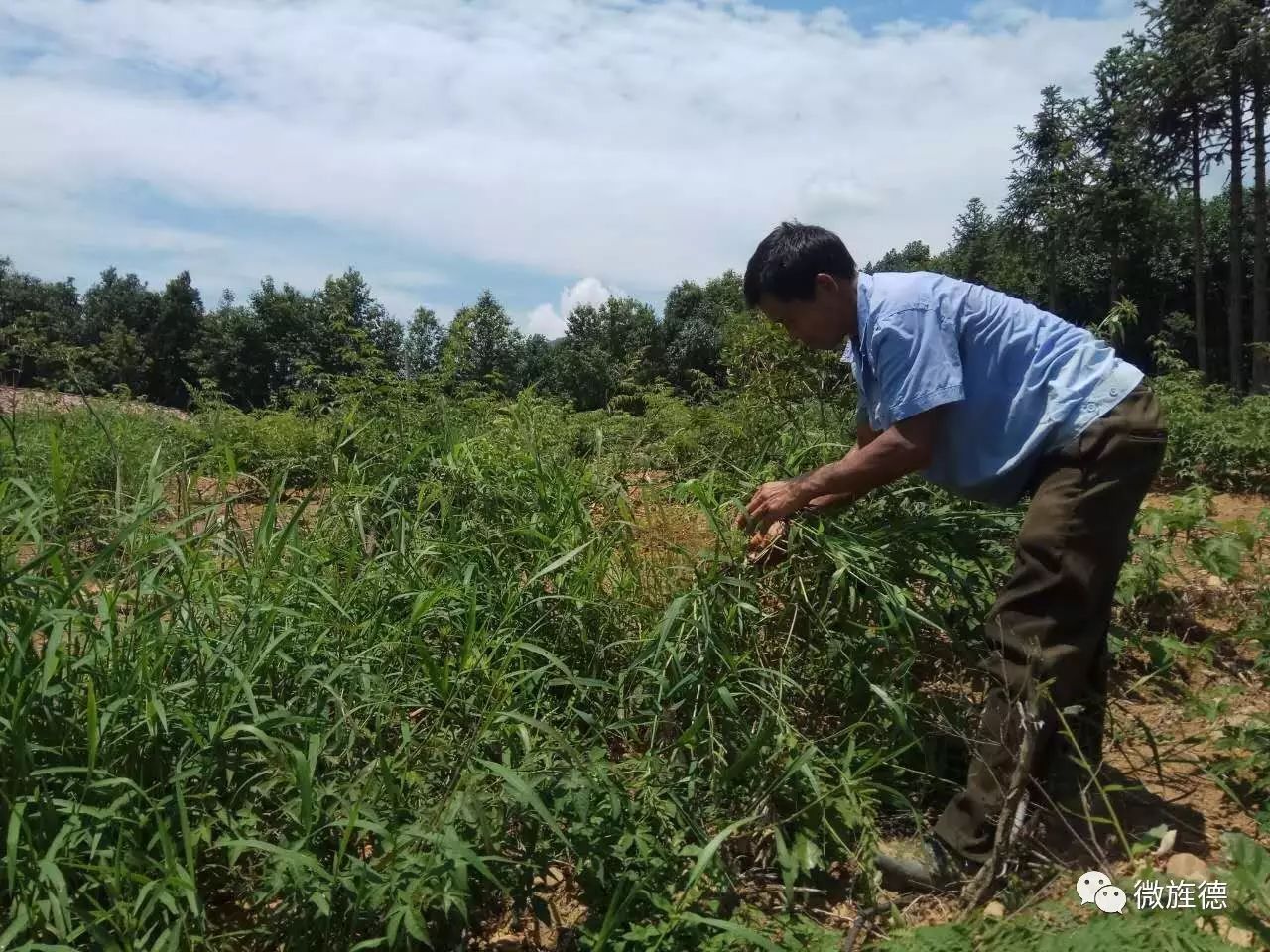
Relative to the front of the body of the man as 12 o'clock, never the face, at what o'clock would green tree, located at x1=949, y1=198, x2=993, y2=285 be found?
The green tree is roughly at 3 o'clock from the man.

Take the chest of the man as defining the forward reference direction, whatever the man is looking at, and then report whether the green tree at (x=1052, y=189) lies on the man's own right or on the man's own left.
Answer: on the man's own right

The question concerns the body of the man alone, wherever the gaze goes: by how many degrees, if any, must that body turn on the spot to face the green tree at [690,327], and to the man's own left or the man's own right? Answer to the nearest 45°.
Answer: approximately 90° to the man's own right

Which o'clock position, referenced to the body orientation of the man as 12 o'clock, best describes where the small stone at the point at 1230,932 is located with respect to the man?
The small stone is roughly at 8 o'clock from the man.

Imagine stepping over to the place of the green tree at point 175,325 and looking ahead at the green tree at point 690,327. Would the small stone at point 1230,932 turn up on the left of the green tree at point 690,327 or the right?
right

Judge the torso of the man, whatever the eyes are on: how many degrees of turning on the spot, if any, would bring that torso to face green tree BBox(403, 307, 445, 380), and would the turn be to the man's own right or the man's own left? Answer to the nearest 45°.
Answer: approximately 45° to the man's own right

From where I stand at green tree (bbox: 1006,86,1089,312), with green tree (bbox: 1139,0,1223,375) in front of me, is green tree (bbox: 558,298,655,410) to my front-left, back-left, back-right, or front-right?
back-right

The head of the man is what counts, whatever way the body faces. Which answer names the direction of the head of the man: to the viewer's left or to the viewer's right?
to the viewer's left

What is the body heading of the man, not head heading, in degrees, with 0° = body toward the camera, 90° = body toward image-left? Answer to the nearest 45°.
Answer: approximately 90°

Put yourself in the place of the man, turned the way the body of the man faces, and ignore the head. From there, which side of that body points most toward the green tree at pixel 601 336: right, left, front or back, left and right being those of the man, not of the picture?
right
